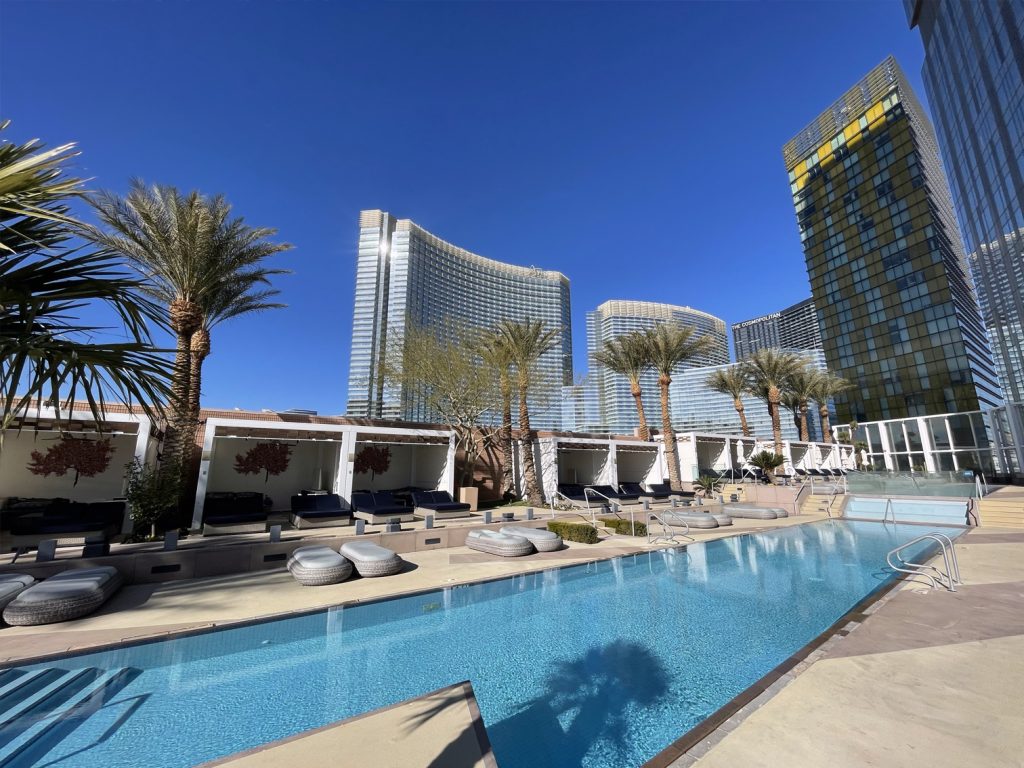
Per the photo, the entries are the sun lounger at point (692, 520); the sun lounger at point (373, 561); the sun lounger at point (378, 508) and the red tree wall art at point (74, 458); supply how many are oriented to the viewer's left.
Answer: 0

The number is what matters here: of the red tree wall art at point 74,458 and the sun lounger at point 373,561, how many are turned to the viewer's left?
0

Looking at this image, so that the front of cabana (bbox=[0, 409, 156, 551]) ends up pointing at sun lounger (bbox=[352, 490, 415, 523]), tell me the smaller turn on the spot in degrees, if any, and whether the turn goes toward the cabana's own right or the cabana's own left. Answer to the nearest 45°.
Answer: approximately 45° to the cabana's own left

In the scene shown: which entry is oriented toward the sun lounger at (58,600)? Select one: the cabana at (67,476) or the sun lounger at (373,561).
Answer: the cabana

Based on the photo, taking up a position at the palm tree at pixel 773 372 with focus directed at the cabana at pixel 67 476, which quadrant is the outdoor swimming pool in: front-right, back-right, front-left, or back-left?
front-left

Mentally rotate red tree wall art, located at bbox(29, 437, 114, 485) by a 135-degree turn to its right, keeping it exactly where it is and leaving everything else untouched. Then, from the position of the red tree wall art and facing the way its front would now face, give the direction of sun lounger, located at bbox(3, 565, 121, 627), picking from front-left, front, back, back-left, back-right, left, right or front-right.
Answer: back-left

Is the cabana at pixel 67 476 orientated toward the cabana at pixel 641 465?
no

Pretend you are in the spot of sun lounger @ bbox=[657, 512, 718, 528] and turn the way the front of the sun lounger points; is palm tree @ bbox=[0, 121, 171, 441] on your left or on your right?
on your right

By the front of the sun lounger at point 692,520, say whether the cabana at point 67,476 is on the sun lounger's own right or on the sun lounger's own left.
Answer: on the sun lounger's own right

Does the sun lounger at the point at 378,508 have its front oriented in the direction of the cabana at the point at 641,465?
no

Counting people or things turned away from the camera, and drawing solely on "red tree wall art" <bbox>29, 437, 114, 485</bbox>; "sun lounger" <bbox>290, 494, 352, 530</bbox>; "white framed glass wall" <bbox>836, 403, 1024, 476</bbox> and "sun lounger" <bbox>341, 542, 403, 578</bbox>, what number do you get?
0

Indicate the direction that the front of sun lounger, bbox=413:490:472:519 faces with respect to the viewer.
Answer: facing the viewer and to the right of the viewer

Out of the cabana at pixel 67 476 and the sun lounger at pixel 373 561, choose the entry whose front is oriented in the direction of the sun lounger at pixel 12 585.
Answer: the cabana

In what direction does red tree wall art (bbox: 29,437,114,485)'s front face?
toward the camera

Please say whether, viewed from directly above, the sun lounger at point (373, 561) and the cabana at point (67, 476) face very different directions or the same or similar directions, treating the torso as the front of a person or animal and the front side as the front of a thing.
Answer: same or similar directions

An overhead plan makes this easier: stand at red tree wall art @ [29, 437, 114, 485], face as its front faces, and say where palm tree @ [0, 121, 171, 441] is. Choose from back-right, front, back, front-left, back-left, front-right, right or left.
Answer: front

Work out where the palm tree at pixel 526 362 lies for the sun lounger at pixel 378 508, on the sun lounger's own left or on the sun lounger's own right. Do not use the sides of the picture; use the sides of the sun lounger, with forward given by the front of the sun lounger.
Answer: on the sun lounger's own left

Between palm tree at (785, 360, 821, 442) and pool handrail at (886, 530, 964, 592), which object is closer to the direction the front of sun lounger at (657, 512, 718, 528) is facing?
the pool handrail

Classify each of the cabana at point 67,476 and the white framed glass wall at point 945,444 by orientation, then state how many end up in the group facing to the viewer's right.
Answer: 0
